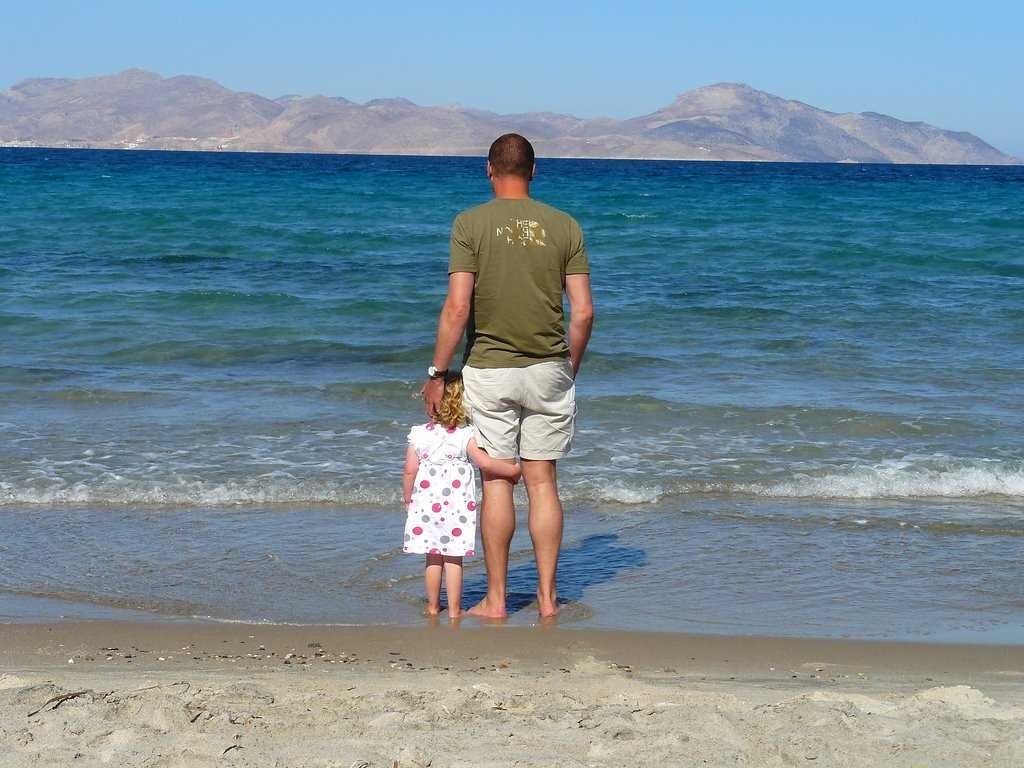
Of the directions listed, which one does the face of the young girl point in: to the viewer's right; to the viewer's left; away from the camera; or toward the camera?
away from the camera

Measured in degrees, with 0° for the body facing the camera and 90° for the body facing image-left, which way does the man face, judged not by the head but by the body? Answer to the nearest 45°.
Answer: approximately 180°

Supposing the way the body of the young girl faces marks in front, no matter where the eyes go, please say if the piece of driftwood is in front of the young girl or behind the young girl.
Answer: behind

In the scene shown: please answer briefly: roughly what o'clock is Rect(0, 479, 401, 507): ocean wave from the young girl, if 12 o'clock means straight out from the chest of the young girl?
The ocean wave is roughly at 11 o'clock from the young girl.

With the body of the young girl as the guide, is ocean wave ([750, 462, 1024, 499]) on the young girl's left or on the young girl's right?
on the young girl's right

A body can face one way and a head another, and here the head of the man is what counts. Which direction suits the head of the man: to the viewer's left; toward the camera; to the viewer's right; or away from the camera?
away from the camera

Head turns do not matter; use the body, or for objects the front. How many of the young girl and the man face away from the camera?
2

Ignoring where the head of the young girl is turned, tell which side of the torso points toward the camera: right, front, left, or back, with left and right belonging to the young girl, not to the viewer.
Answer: back

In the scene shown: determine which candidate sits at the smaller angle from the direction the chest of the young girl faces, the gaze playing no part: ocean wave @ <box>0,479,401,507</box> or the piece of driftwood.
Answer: the ocean wave
